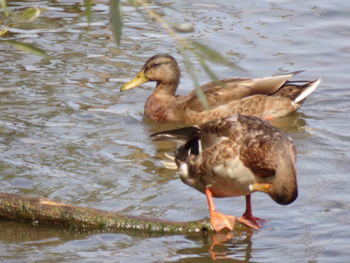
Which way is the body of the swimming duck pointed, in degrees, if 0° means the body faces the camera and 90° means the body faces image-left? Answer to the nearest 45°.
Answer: approximately 90°

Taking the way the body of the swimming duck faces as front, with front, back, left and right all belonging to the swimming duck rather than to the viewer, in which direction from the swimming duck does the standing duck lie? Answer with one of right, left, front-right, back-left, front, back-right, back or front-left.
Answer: left

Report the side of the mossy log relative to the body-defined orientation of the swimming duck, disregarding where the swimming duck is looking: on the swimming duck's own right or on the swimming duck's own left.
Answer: on the swimming duck's own left
